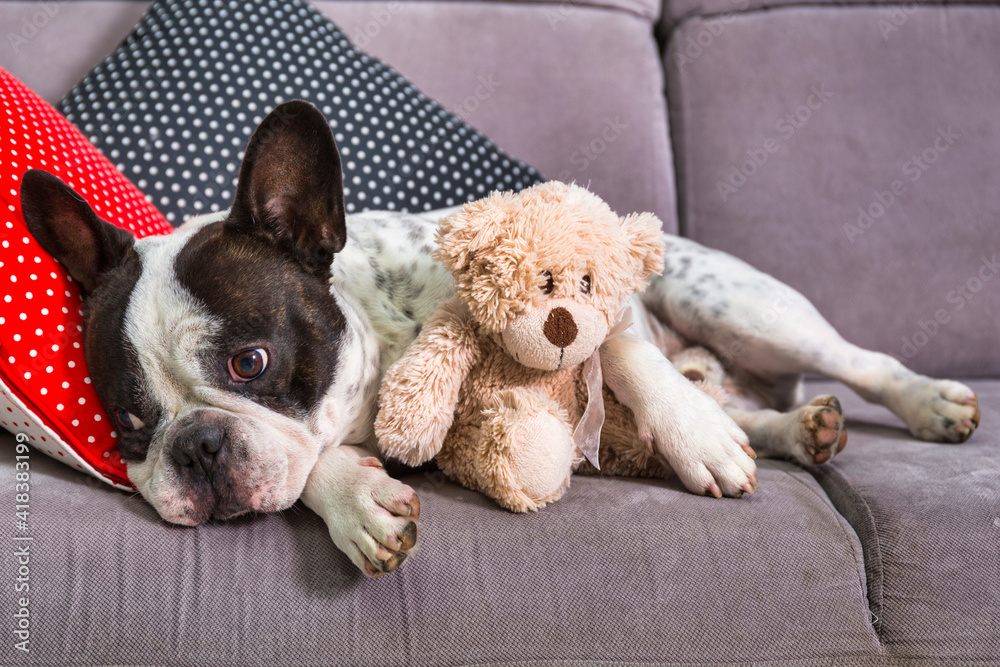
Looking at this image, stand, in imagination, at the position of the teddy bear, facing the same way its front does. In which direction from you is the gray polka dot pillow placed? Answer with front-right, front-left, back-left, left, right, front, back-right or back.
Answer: back

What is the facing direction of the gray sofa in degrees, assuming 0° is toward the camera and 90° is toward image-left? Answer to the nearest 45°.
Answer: approximately 0°
